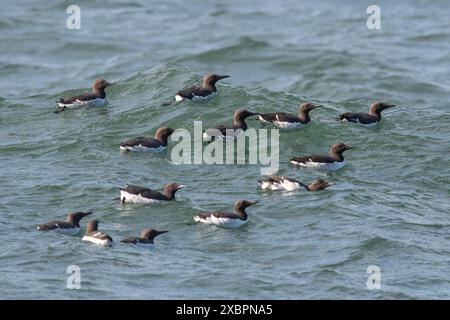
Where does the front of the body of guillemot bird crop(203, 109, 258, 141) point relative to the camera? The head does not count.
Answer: to the viewer's right

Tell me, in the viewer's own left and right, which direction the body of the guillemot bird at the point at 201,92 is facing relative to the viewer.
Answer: facing to the right of the viewer

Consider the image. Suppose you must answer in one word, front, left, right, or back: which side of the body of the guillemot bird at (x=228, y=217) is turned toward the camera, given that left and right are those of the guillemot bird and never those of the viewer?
right

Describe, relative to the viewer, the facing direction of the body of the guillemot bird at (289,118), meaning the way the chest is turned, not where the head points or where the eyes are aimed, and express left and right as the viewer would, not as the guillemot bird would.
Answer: facing to the right of the viewer

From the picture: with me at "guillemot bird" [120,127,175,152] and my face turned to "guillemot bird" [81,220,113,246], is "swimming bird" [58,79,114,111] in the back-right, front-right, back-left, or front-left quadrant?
back-right

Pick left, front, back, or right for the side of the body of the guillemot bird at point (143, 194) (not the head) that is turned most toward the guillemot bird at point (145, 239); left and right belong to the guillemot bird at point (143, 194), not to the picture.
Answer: right

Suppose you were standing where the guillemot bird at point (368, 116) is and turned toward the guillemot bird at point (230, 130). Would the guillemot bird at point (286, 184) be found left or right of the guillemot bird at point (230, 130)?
left

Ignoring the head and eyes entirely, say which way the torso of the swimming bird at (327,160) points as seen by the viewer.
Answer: to the viewer's right

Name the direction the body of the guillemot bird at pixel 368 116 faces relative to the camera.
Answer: to the viewer's right

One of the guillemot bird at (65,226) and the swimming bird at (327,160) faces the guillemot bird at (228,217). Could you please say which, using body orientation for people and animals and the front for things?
the guillemot bird at (65,226)

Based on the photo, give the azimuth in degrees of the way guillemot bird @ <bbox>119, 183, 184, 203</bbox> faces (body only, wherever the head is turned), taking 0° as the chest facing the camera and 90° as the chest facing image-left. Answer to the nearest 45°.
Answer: approximately 270°

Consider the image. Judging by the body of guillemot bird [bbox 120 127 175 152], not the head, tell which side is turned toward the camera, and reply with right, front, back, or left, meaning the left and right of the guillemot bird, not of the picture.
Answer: right

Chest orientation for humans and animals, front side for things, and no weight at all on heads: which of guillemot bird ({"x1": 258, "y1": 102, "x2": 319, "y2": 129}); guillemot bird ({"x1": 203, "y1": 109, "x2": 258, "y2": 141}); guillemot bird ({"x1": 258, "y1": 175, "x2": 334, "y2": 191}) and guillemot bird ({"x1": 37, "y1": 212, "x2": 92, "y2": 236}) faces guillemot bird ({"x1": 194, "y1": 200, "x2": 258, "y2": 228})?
guillemot bird ({"x1": 37, "y1": 212, "x2": 92, "y2": 236})

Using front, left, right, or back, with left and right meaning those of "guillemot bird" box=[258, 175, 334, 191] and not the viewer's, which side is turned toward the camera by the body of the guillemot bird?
right

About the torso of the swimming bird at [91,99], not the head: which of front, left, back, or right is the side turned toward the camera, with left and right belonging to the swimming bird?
right
